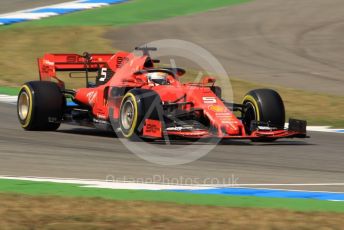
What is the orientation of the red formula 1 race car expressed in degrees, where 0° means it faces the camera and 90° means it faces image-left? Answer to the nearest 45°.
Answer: approximately 315°
